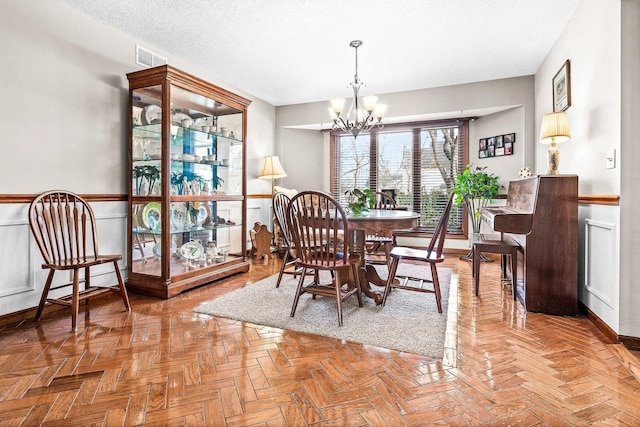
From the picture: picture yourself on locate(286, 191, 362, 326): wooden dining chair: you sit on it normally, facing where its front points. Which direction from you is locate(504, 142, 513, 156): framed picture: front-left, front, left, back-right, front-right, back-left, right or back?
front

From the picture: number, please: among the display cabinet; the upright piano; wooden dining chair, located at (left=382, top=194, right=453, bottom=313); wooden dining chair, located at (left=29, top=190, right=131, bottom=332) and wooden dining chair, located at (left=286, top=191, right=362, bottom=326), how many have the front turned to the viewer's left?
2

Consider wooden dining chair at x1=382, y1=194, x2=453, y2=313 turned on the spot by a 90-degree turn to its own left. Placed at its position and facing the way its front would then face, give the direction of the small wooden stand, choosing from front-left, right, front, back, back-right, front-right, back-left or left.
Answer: back-right

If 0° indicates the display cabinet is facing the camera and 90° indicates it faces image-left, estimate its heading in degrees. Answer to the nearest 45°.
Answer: approximately 315°

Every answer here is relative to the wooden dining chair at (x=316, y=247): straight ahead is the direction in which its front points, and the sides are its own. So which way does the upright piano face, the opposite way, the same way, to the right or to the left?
to the left

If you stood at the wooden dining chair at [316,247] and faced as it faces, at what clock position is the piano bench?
The piano bench is roughly at 1 o'clock from the wooden dining chair.

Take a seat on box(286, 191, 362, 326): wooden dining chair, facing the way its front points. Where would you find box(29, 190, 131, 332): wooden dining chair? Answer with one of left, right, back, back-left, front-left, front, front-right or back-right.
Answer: back-left

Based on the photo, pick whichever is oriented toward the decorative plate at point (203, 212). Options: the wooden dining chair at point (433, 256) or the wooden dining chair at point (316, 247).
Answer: the wooden dining chair at point (433, 256)

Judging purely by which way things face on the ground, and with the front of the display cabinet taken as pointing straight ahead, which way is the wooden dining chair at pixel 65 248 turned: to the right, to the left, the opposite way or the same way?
the same way

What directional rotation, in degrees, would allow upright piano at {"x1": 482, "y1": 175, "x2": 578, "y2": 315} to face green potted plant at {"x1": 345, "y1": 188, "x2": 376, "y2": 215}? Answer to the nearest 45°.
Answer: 0° — it already faces it

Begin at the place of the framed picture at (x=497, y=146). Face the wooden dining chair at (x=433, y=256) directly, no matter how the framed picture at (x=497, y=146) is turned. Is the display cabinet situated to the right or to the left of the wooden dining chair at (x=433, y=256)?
right

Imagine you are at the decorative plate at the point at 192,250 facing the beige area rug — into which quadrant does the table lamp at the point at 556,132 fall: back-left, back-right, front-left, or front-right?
front-left

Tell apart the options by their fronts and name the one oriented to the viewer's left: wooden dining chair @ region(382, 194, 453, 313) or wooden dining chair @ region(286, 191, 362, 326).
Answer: wooden dining chair @ region(382, 194, 453, 313)

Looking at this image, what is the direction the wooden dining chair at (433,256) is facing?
to the viewer's left

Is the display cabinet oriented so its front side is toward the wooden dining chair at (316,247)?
yes

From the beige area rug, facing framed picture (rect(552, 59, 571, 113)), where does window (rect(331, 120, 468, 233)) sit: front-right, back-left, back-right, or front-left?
front-left

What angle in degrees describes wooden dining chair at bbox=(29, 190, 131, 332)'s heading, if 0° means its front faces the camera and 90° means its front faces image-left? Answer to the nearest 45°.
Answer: approximately 315°

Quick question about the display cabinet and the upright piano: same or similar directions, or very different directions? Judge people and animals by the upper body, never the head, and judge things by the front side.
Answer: very different directions

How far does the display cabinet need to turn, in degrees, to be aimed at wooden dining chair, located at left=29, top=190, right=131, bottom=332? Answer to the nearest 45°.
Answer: approximately 90° to its right

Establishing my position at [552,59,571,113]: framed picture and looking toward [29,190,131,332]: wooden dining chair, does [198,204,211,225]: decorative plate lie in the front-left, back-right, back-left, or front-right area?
front-right
